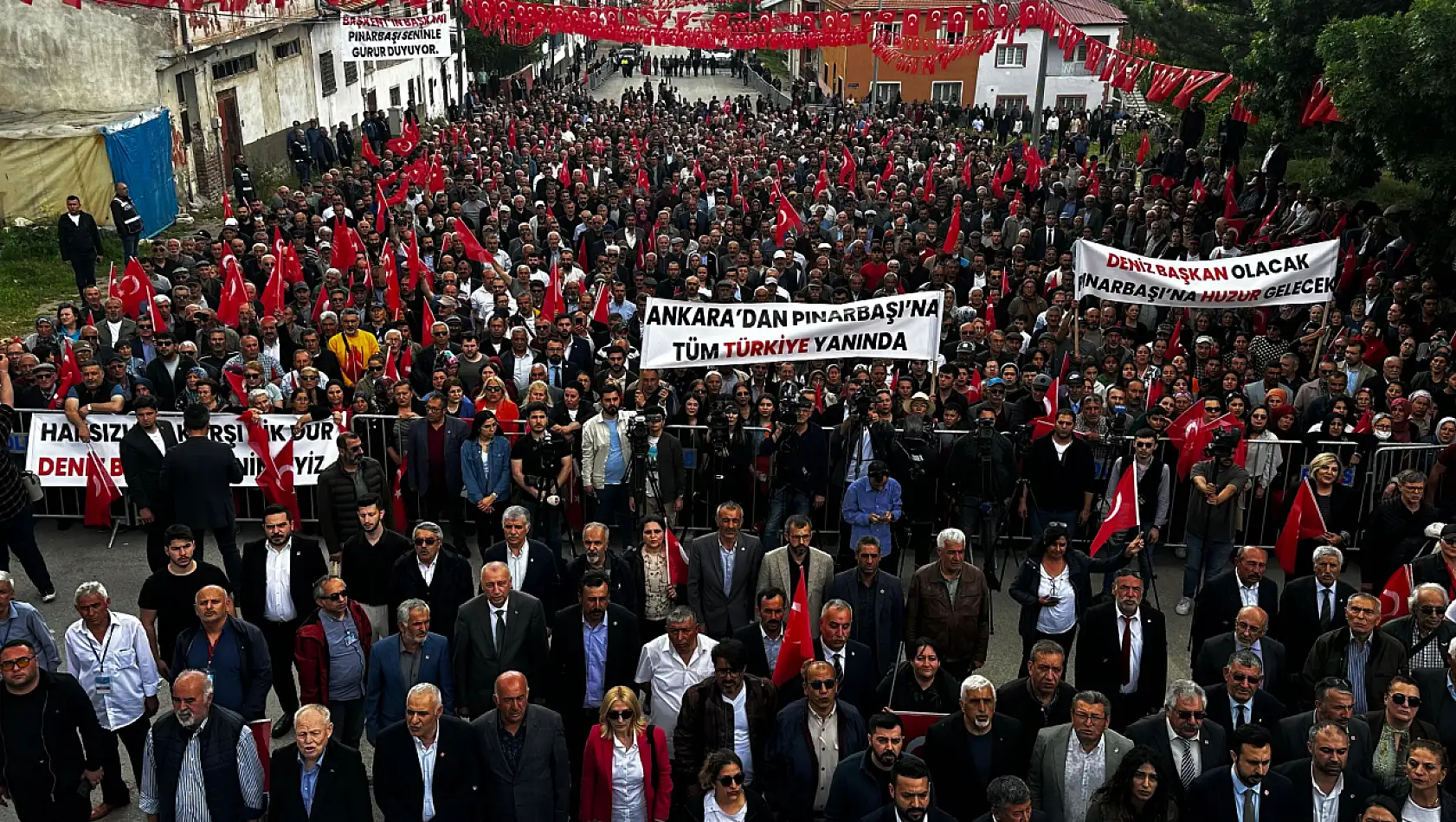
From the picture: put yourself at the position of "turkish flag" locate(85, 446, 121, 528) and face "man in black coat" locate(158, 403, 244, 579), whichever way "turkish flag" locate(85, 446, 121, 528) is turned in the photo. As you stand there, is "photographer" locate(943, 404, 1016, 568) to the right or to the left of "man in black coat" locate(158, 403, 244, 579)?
left

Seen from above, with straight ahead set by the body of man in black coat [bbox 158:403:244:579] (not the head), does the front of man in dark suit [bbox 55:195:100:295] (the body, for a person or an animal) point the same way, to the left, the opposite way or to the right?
the opposite way

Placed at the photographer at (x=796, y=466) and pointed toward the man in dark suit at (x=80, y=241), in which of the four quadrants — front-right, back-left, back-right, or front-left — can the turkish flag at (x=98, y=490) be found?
front-left

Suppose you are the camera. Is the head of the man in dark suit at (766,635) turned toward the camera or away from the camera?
toward the camera

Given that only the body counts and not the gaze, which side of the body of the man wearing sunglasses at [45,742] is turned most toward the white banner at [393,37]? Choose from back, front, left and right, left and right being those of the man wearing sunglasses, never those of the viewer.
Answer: back

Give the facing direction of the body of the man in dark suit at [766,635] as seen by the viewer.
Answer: toward the camera

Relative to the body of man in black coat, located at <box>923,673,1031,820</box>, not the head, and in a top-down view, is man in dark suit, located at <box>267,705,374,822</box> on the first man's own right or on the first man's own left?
on the first man's own right

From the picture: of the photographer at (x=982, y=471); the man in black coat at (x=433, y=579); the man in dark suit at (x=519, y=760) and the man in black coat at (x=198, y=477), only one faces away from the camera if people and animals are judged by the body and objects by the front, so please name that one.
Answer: the man in black coat at (x=198, y=477)

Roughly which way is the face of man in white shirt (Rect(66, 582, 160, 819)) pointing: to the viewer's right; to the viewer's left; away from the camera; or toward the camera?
toward the camera

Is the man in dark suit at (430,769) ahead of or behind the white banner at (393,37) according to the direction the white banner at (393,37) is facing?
ahead

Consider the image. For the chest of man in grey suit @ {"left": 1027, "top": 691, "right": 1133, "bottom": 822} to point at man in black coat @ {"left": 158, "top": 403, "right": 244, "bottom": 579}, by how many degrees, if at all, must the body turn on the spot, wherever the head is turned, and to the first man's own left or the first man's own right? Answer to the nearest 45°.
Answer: approximately 90° to the first man's own right

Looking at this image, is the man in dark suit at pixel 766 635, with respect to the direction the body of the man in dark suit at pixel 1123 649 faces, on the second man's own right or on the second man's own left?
on the second man's own right

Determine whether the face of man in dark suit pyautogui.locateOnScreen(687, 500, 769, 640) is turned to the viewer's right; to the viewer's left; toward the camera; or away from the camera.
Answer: toward the camera

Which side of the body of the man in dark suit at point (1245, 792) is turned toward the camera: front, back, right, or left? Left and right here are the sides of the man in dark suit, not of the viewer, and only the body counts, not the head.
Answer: front

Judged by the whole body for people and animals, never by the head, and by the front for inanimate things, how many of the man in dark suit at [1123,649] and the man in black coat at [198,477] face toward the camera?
1

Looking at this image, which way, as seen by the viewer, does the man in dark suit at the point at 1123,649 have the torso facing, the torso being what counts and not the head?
toward the camera

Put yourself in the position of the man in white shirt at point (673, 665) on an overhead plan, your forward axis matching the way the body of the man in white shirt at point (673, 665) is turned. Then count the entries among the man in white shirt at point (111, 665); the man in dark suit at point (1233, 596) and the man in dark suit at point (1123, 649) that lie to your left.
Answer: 2

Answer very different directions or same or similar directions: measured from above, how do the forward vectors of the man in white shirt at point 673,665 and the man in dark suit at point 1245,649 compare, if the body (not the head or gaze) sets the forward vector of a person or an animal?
same or similar directions

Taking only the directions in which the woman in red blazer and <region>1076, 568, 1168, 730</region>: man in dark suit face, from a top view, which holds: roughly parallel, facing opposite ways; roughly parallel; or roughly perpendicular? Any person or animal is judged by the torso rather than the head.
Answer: roughly parallel
